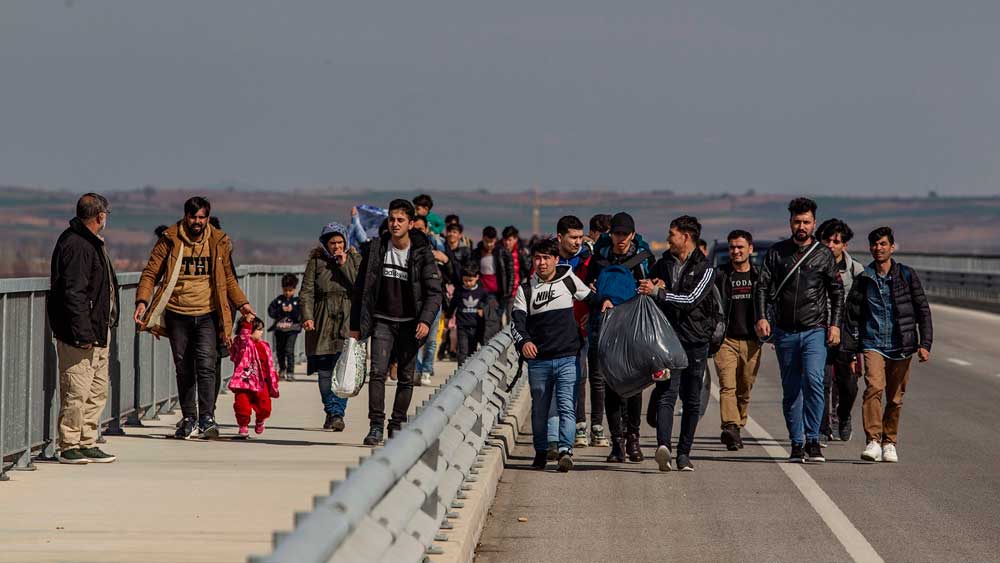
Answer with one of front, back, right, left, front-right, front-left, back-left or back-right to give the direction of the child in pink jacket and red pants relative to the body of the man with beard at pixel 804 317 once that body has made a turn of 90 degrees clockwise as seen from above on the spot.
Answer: front

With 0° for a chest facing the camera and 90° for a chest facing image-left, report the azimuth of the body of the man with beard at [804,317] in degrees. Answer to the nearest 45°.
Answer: approximately 0°

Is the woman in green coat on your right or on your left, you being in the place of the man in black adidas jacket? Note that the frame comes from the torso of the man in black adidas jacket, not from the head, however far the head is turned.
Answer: on your right

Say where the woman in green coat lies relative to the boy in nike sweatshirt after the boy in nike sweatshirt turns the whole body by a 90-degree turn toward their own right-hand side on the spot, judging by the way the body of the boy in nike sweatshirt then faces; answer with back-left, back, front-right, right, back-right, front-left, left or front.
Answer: front-right

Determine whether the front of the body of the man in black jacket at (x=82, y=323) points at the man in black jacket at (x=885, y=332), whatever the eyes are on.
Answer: yes

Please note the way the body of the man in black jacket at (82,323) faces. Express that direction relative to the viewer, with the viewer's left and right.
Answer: facing to the right of the viewer

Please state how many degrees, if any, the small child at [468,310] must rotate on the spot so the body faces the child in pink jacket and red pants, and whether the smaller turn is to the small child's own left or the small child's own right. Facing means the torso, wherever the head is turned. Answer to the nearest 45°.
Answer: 0° — they already face them
